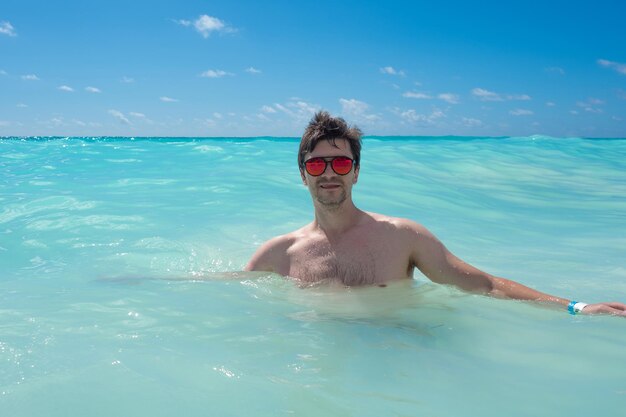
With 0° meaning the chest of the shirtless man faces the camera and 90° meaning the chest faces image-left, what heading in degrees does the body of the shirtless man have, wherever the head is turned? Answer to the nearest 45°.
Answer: approximately 0°
